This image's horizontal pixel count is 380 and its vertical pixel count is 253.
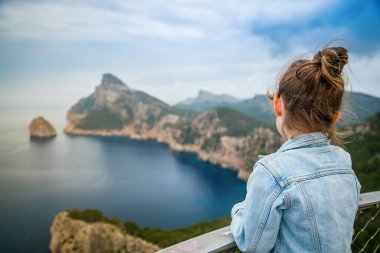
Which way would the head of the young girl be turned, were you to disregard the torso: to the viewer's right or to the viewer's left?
to the viewer's left

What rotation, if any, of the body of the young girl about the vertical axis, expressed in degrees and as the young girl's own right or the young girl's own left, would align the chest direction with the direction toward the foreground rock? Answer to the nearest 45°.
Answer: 0° — they already face it

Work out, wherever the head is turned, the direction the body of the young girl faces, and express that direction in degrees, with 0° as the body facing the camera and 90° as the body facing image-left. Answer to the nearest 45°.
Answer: approximately 135°
